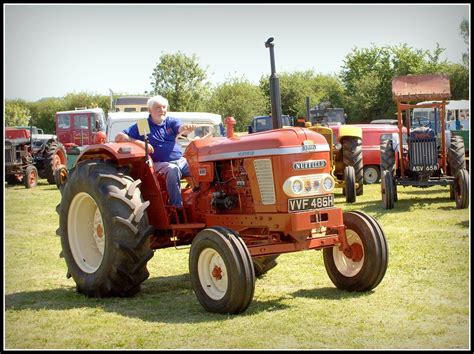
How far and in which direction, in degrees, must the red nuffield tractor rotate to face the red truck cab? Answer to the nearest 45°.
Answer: approximately 135° to its left

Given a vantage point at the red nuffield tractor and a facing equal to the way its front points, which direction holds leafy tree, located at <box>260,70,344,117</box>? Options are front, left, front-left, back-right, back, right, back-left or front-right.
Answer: back-left

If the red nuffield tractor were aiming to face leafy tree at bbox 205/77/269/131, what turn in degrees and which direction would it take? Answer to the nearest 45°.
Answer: approximately 135° to its left

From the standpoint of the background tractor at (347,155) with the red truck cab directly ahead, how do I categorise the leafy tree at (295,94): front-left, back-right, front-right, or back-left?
front-right

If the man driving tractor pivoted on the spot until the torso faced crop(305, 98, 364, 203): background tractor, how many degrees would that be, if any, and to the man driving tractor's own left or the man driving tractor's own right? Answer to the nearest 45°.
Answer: approximately 90° to the man driving tractor's own left

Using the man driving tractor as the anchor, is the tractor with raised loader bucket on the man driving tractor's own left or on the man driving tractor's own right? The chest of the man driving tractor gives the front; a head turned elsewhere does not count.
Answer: on the man driving tractor's own left

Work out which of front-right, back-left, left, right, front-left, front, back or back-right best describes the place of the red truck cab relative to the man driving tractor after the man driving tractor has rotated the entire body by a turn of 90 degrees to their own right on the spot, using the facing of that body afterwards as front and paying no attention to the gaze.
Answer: back-right

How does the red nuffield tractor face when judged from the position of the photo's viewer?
facing the viewer and to the right of the viewer

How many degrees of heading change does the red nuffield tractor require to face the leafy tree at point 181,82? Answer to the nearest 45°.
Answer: approximately 135° to its left

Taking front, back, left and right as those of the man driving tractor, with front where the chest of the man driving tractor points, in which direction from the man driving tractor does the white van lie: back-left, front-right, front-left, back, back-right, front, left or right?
back-left

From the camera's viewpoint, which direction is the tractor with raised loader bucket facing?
toward the camera

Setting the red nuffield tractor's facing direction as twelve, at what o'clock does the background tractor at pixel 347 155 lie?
The background tractor is roughly at 8 o'clock from the red nuffield tractor.

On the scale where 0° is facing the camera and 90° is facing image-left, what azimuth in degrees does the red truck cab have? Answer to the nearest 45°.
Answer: approximately 315°
